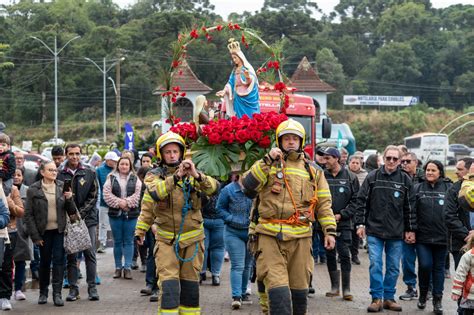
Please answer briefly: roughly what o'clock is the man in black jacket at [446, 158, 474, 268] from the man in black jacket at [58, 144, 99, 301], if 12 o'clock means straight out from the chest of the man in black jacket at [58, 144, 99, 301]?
the man in black jacket at [446, 158, 474, 268] is roughly at 10 o'clock from the man in black jacket at [58, 144, 99, 301].

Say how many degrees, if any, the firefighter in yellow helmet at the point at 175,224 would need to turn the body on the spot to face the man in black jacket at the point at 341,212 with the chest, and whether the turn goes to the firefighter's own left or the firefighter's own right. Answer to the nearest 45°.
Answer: approximately 135° to the firefighter's own left

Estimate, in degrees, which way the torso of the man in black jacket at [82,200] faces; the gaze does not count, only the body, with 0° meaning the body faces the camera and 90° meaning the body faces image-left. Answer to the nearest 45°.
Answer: approximately 0°

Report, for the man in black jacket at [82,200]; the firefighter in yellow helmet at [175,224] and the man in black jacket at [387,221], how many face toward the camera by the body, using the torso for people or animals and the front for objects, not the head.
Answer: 3

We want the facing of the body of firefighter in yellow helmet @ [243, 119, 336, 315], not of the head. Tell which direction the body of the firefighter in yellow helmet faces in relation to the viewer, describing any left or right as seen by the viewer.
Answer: facing the viewer

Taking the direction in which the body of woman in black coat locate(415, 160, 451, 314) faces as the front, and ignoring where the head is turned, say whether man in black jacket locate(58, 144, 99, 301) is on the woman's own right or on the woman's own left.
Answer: on the woman's own right

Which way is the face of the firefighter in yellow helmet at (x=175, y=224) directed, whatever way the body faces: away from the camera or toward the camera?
toward the camera

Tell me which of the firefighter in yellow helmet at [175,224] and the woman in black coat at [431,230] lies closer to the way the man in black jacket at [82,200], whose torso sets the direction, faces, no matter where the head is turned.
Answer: the firefighter in yellow helmet

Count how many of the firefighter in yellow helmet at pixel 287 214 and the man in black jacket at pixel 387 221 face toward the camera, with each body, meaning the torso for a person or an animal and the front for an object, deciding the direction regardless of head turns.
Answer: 2

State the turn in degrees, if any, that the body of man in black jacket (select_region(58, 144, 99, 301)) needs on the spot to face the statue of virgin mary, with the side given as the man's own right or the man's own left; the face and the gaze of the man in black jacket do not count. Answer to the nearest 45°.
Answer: approximately 90° to the man's own left

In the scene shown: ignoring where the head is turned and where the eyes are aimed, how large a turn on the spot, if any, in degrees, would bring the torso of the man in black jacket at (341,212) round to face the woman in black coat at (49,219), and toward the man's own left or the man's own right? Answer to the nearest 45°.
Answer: approximately 45° to the man's own right

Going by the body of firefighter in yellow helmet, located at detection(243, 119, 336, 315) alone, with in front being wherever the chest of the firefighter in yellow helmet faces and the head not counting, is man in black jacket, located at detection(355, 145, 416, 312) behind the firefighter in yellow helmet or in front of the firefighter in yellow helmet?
behind

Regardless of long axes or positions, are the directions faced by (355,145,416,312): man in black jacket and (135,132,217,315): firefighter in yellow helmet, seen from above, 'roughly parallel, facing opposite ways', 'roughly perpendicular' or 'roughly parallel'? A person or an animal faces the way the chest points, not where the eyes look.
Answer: roughly parallel

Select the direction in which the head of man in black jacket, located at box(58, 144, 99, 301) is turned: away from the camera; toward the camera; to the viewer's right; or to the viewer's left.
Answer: toward the camera
